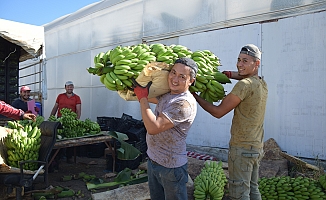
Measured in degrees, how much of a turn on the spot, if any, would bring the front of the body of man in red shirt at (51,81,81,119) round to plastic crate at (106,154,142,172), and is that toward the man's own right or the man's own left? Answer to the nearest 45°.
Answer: approximately 45° to the man's own left

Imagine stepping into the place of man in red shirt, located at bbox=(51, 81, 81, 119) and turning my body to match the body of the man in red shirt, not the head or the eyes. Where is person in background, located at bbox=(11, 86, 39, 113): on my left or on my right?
on my right

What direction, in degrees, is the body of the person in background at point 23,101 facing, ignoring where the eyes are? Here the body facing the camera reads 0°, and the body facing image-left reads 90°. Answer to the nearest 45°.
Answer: approximately 315°

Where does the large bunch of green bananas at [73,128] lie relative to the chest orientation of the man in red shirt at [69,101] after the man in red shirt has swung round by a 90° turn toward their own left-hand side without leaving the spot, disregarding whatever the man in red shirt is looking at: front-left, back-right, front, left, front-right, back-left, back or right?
right

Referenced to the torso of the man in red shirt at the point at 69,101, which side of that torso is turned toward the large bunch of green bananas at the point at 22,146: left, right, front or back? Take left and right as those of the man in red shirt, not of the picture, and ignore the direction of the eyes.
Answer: front

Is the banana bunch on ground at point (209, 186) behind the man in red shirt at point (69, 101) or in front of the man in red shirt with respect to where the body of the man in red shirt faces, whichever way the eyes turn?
in front

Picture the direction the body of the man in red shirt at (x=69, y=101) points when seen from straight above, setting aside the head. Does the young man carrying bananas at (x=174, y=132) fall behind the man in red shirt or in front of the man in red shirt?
in front

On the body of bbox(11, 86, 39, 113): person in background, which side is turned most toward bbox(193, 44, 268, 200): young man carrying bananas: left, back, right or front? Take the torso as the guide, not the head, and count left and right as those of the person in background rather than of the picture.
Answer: front

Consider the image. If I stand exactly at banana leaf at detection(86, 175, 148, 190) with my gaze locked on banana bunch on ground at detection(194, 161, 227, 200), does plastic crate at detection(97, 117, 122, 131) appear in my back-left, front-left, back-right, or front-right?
back-left

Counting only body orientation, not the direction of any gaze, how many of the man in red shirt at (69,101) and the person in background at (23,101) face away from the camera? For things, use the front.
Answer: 0

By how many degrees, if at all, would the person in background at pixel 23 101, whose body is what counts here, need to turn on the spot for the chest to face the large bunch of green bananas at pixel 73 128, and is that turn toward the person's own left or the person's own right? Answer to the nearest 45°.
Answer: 0° — they already face it

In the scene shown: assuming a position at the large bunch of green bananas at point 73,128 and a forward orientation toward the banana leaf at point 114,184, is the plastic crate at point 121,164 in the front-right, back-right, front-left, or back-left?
front-left

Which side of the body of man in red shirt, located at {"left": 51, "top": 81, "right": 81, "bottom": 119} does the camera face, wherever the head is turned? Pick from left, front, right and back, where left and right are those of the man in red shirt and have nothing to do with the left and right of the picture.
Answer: front

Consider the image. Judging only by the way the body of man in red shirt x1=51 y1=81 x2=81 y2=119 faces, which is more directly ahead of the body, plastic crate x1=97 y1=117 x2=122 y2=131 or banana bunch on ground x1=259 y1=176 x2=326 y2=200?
the banana bunch on ground

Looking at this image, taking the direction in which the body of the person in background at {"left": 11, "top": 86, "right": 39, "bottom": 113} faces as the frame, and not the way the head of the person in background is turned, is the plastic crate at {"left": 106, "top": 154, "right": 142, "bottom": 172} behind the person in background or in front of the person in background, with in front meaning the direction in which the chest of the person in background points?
in front
